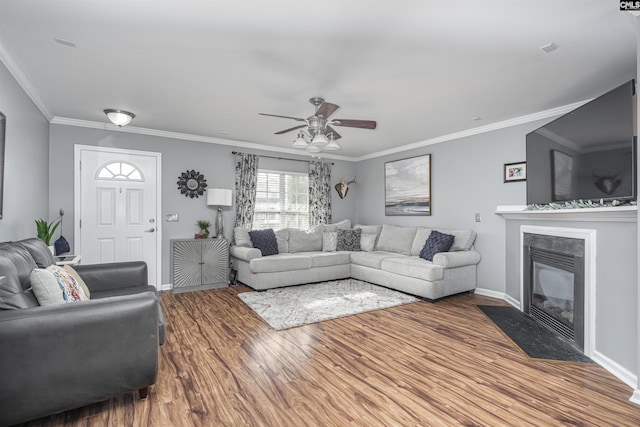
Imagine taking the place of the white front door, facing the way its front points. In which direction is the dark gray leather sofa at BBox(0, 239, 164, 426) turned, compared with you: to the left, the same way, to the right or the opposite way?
to the left

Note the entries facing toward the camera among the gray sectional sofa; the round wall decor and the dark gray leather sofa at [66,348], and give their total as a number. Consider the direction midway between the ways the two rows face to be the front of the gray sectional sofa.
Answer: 2

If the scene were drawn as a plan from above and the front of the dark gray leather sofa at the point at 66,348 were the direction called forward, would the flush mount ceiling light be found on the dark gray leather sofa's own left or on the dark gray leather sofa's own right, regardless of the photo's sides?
on the dark gray leather sofa's own left

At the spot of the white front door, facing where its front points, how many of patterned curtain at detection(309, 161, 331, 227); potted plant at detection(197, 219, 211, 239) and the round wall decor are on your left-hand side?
3

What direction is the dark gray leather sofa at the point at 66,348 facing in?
to the viewer's right

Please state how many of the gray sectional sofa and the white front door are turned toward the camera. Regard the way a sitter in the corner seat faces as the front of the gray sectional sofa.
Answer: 2

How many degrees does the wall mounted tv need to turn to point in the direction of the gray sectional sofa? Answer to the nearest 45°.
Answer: approximately 45° to its right

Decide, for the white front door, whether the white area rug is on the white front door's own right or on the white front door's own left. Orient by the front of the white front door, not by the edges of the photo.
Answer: on the white front door's own left

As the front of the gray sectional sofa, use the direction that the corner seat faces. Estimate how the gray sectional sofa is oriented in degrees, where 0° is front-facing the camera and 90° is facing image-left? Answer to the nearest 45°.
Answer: approximately 0°
